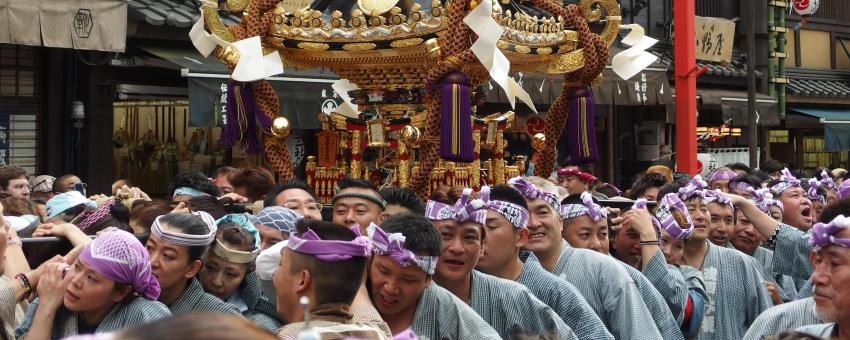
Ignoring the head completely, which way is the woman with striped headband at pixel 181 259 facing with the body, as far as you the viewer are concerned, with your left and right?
facing the viewer and to the left of the viewer

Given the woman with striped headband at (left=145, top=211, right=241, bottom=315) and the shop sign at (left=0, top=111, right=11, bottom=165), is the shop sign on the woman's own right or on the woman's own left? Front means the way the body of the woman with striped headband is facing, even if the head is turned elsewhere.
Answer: on the woman's own right

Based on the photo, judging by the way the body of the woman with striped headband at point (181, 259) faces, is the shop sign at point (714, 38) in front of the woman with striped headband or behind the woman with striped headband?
behind

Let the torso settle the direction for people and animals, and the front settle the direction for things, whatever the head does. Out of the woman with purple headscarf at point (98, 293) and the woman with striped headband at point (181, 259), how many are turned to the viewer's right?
0

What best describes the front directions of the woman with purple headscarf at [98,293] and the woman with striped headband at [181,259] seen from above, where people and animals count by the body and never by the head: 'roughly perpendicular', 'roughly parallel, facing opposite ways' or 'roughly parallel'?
roughly parallel

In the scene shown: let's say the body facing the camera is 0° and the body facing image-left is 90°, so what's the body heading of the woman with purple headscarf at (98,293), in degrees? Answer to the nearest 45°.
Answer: approximately 45°

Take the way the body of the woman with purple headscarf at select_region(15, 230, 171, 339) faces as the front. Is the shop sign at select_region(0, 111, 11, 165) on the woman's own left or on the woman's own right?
on the woman's own right

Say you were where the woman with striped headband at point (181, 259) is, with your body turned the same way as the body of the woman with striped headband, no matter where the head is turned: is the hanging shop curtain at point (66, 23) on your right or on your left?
on your right

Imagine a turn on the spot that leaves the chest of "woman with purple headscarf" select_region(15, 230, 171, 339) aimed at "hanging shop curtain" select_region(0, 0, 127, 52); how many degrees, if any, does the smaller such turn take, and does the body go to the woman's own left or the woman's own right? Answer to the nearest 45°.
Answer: approximately 135° to the woman's own right

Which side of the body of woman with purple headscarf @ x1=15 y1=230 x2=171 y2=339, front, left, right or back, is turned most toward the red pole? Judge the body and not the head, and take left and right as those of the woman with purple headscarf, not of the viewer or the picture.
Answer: back

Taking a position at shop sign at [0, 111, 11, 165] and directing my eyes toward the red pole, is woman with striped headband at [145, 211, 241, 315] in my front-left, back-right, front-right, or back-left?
front-right

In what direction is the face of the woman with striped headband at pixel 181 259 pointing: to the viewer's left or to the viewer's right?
to the viewer's left
